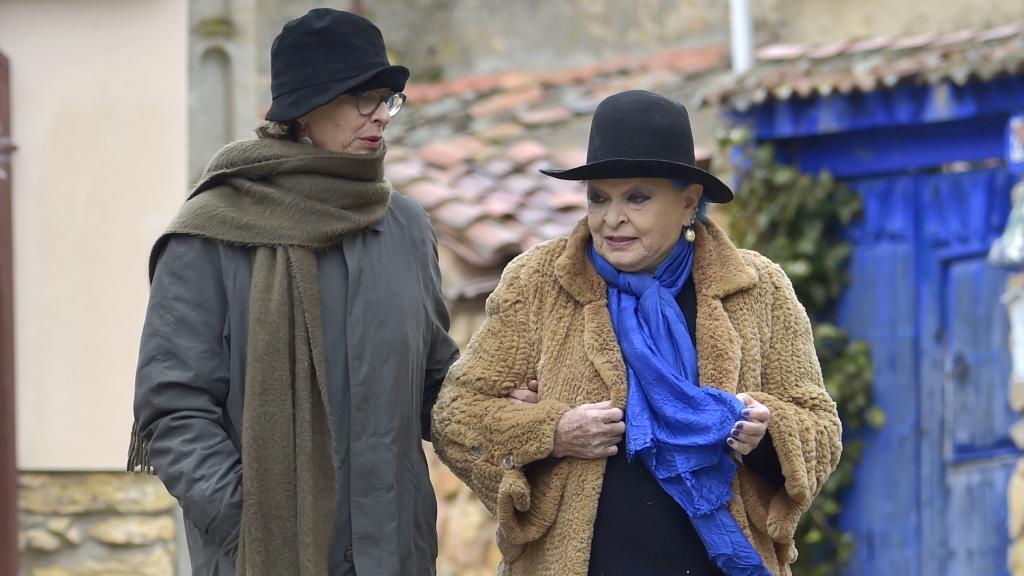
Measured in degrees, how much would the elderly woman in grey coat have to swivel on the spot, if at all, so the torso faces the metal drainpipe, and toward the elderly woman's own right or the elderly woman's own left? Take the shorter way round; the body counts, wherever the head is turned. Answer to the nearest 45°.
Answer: approximately 90° to the elderly woman's own left

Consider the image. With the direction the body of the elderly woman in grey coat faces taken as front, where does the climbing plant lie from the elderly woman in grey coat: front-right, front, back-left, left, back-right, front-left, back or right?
left

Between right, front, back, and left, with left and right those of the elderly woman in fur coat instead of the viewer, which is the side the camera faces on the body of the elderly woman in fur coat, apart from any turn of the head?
front

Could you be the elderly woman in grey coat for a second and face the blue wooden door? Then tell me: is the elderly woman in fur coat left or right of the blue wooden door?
right

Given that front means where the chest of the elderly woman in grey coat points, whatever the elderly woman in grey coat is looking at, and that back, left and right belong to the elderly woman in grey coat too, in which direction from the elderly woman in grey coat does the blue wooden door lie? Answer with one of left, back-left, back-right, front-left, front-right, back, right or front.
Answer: left

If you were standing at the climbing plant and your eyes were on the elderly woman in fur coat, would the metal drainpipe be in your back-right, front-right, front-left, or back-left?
back-right

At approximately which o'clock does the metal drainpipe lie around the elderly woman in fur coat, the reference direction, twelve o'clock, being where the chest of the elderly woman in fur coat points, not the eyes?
The metal drainpipe is roughly at 6 o'clock from the elderly woman in fur coat.

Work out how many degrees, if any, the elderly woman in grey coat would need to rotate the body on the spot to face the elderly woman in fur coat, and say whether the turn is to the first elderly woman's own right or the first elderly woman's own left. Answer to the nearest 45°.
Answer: approximately 45° to the first elderly woman's own left

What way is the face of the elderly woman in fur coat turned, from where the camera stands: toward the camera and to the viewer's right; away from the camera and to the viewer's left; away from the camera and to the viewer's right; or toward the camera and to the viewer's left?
toward the camera and to the viewer's left

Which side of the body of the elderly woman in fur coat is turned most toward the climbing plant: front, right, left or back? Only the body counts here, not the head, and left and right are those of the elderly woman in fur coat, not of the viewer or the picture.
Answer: back

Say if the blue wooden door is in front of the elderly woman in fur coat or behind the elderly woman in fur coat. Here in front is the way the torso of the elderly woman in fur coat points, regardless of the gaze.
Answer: behind

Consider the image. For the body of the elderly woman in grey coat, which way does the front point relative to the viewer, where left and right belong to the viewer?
facing the viewer and to the right of the viewer

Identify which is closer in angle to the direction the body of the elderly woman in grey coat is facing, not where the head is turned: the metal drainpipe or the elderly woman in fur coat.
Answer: the elderly woman in fur coat

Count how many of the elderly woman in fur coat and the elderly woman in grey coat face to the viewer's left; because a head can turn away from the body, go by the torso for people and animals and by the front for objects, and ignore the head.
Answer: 0

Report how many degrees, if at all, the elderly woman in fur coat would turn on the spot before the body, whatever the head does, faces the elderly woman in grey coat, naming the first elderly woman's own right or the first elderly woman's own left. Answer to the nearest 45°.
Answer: approximately 90° to the first elderly woman's own right

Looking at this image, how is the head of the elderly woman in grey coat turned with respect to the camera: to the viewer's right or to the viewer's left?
to the viewer's right
